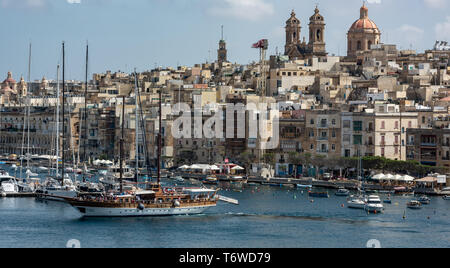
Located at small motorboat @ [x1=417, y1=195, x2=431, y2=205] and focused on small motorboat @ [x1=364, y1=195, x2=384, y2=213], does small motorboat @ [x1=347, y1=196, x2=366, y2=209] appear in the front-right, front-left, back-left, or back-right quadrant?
front-right

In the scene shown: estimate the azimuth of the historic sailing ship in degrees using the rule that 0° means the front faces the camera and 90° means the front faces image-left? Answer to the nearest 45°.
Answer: approximately 90°

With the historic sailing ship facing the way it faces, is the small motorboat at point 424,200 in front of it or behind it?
behind
